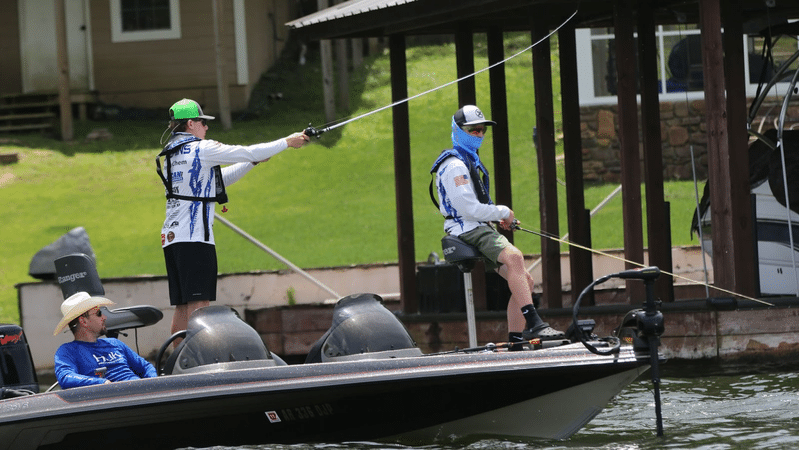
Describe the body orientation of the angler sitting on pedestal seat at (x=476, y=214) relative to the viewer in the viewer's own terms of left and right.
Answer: facing to the right of the viewer

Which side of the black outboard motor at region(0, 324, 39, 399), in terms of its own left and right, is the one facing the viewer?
right

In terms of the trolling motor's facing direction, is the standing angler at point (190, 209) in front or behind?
behind

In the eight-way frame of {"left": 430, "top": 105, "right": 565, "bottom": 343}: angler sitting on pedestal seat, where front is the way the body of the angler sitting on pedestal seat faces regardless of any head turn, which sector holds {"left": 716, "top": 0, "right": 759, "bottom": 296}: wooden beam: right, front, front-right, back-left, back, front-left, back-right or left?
front-left

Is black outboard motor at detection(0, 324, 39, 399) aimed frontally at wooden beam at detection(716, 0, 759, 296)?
yes

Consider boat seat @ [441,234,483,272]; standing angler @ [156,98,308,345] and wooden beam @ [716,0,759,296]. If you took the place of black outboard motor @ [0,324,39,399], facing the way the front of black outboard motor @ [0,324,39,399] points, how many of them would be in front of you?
3

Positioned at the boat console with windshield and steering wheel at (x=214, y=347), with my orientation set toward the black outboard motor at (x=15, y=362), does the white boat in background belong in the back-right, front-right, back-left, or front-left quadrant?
back-right

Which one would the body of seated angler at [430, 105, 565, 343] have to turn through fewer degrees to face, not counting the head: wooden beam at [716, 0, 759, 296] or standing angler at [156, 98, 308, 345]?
the wooden beam

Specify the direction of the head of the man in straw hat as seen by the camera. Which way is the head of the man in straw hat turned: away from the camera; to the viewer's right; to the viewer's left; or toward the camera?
to the viewer's right

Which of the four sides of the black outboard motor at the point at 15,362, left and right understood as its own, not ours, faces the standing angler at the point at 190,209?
front

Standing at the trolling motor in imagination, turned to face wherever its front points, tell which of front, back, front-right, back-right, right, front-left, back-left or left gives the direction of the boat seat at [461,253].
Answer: back-left

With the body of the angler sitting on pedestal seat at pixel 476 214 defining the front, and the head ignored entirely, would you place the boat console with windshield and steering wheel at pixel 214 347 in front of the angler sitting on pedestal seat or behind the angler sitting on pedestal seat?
behind

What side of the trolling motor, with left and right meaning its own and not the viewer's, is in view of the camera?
right
